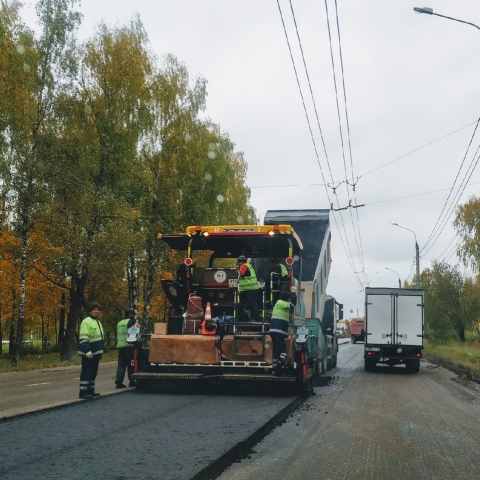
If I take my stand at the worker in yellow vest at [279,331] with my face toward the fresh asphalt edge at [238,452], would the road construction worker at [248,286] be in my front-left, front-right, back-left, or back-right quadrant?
back-right

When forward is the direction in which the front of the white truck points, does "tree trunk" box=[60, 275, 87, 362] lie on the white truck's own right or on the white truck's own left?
on the white truck's own left

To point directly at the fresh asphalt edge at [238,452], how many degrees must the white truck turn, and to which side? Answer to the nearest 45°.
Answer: approximately 180°

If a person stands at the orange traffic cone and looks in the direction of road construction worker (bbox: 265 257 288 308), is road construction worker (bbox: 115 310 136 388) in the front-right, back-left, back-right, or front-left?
back-left

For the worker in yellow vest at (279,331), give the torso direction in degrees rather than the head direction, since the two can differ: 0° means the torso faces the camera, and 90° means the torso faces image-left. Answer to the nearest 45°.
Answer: approximately 225°

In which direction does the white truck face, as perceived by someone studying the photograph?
facing away from the viewer

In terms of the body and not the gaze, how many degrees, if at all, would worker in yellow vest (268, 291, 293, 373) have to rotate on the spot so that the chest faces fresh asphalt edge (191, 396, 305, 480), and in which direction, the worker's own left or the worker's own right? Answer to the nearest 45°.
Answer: approximately 135° to the worker's own right

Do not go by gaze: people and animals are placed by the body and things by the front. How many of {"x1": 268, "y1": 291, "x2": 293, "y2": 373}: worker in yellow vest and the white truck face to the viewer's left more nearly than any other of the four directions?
0
